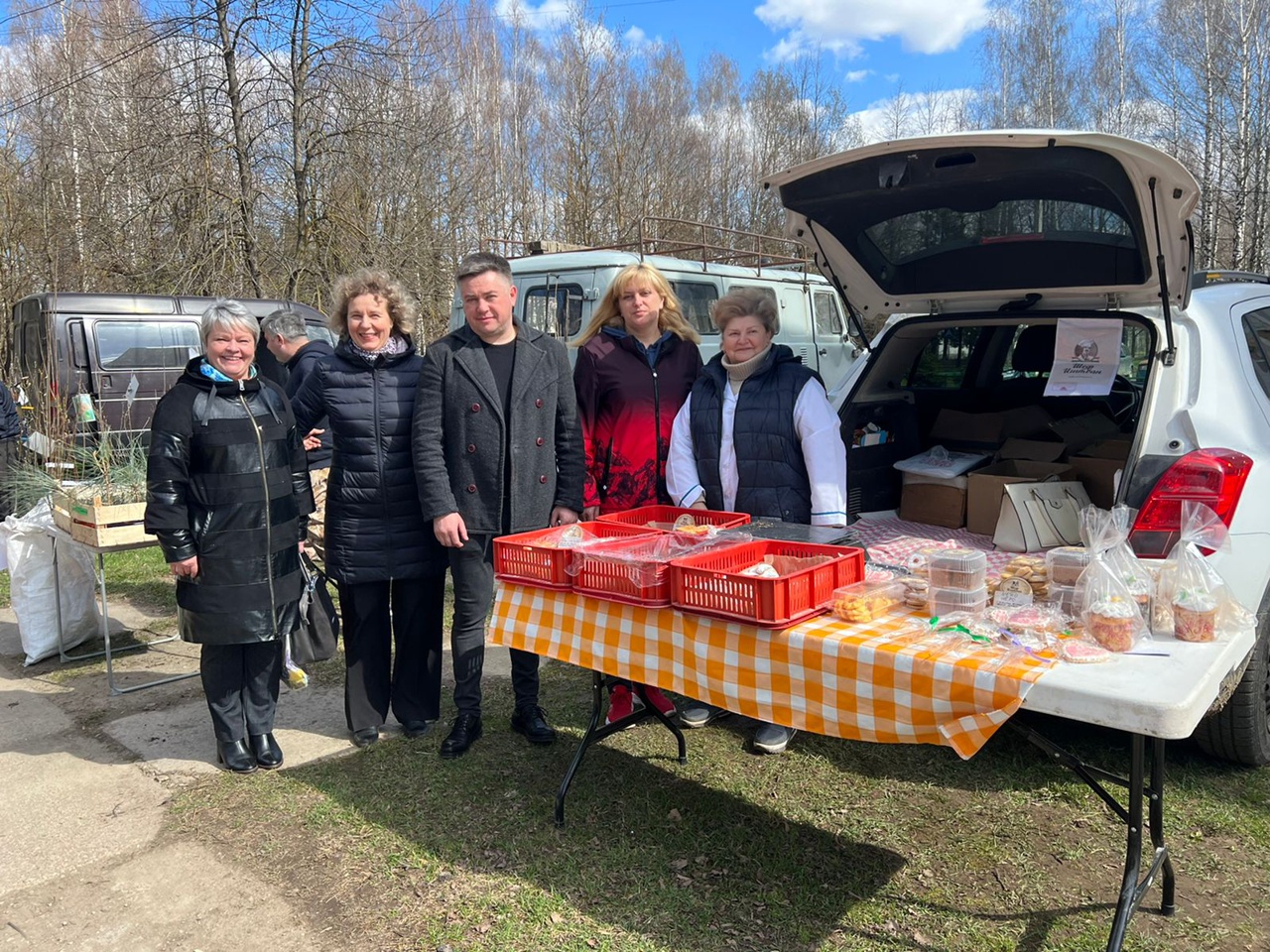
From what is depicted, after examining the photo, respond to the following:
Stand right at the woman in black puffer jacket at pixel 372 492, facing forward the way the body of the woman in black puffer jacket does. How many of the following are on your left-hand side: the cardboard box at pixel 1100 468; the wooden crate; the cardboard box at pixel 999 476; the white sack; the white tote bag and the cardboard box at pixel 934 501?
4

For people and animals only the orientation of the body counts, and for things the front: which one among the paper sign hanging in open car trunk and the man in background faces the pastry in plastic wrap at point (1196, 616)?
the paper sign hanging in open car trunk

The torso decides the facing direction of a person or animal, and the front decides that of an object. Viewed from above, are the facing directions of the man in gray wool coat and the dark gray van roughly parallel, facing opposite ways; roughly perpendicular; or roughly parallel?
roughly perpendicular

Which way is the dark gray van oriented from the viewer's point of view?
to the viewer's right

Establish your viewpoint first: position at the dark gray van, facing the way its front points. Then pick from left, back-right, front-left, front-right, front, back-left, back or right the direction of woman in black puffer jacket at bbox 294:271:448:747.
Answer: right

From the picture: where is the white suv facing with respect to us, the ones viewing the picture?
facing away from the viewer and to the right of the viewer
